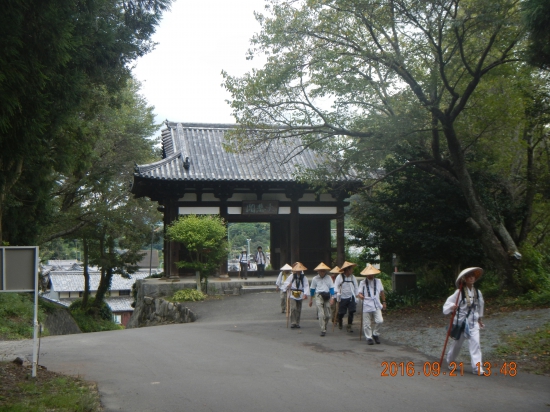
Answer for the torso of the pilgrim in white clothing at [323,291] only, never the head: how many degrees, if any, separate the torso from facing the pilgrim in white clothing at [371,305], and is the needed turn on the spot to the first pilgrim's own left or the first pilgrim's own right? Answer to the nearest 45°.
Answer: approximately 45° to the first pilgrim's own left

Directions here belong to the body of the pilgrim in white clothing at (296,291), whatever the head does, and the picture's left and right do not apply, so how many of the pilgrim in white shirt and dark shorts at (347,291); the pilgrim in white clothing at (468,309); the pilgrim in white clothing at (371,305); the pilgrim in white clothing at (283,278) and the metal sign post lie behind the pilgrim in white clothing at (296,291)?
1

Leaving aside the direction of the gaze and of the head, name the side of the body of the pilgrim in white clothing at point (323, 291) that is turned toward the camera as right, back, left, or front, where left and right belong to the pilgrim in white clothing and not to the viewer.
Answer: front

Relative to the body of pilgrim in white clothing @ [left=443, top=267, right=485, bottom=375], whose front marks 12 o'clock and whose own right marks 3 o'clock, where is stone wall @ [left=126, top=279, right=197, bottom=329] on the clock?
The stone wall is roughly at 6 o'clock from the pilgrim in white clothing.

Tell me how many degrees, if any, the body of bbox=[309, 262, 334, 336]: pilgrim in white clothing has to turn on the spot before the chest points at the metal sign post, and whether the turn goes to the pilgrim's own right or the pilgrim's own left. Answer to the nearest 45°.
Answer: approximately 45° to the pilgrim's own right

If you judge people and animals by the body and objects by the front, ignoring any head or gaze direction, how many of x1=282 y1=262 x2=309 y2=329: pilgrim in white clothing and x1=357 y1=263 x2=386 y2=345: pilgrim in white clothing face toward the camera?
2

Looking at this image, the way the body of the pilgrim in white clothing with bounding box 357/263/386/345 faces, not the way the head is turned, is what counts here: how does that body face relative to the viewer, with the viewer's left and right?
facing the viewer

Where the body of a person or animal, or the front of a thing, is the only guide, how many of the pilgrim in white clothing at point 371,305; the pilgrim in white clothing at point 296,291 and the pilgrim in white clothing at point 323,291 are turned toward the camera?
3

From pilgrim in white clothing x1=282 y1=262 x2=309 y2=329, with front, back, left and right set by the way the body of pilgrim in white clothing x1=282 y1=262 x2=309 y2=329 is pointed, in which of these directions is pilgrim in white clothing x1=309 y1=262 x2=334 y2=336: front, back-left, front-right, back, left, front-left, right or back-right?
front-left

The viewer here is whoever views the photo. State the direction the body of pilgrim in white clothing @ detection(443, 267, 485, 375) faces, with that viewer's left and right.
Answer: facing the viewer and to the right of the viewer

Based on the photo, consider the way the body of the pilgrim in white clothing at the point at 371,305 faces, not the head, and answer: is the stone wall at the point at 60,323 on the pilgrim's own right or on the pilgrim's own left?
on the pilgrim's own right

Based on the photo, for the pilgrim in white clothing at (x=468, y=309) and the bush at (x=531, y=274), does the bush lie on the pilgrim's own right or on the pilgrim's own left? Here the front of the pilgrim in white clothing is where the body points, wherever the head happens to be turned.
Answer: on the pilgrim's own left

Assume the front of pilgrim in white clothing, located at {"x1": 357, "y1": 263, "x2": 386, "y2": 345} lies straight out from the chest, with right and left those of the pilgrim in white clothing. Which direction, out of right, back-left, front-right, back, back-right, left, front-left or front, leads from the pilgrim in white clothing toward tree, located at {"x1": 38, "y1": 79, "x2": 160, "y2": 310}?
back-right

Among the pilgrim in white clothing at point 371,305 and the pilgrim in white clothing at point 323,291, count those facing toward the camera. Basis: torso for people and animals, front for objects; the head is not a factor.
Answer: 2
